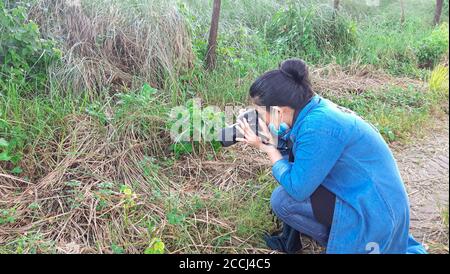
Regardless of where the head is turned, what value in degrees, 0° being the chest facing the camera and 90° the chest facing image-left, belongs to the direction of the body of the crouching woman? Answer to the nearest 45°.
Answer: approximately 90°

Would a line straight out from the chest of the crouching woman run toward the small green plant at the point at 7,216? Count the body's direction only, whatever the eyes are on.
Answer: yes

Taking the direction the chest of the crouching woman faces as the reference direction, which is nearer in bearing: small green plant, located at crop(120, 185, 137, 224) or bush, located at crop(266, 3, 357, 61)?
the small green plant

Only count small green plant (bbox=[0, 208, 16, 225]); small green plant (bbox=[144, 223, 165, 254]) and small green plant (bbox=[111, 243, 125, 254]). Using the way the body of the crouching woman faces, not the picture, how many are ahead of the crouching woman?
3

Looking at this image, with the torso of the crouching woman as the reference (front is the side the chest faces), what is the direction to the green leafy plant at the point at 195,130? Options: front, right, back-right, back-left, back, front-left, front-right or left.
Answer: front-right

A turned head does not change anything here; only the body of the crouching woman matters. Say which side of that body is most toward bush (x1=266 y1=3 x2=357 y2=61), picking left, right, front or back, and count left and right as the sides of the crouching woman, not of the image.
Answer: right

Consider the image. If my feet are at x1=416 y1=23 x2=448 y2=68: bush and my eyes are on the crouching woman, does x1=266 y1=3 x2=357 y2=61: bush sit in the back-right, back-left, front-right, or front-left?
front-right

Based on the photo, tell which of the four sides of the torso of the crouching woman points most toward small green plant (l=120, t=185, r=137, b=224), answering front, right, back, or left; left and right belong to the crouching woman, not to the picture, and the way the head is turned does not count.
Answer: front

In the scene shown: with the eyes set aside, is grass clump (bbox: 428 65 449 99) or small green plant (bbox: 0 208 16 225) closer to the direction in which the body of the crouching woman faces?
the small green plant

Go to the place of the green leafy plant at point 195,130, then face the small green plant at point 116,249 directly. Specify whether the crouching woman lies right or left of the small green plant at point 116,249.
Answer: left

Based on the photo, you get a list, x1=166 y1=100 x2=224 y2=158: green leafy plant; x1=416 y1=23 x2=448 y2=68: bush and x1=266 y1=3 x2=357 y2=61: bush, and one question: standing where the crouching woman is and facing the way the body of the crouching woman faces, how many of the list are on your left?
0

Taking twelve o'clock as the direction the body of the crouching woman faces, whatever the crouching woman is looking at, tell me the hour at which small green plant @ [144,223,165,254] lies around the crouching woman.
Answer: The small green plant is roughly at 12 o'clock from the crouching woman.

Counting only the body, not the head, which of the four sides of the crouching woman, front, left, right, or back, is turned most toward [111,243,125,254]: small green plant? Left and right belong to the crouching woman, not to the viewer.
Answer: front

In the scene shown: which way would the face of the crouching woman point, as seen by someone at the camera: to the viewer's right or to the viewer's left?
to the viewer's left

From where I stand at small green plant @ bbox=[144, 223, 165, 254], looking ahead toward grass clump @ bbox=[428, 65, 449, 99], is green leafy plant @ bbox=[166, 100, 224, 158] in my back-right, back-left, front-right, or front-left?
front-left
